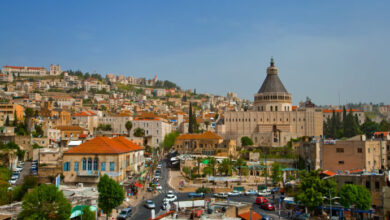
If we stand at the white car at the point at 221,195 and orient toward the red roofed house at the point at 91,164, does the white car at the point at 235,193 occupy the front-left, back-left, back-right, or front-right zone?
back-right

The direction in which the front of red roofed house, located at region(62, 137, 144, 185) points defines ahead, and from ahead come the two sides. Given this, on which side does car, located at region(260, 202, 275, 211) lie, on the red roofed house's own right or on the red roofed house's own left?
on the red roofed house's own left

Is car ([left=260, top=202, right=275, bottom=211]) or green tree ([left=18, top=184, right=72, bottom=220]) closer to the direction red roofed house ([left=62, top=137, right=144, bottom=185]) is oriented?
the green tree

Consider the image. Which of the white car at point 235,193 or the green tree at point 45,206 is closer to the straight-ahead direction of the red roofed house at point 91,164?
the green tree

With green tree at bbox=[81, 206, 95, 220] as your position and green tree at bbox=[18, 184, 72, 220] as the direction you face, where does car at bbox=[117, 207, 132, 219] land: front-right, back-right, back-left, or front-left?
back-right

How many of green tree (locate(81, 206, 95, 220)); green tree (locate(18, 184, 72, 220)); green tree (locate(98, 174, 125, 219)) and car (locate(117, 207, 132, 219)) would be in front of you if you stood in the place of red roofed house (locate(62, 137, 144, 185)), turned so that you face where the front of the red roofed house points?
4

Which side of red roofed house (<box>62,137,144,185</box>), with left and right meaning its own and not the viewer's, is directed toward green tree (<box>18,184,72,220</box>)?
front

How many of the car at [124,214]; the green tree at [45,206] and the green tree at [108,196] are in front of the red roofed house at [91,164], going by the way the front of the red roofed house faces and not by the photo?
3

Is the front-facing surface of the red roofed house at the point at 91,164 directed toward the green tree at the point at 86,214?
yes

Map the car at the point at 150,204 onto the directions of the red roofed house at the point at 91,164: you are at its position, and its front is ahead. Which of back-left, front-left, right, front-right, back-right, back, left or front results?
front-left

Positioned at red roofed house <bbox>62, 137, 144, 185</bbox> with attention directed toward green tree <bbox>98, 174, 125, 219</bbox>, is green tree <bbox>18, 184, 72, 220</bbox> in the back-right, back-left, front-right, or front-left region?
front-right

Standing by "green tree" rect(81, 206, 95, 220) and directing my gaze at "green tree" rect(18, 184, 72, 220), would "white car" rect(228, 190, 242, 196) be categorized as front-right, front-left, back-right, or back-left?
back-right

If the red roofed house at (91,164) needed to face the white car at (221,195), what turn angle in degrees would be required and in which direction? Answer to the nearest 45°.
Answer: approximately 90° to its left

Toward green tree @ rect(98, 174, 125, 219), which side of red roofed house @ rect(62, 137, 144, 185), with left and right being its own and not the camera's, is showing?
front

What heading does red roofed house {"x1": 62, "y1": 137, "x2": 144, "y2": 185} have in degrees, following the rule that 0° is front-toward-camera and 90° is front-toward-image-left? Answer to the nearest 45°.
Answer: approximately 0°
